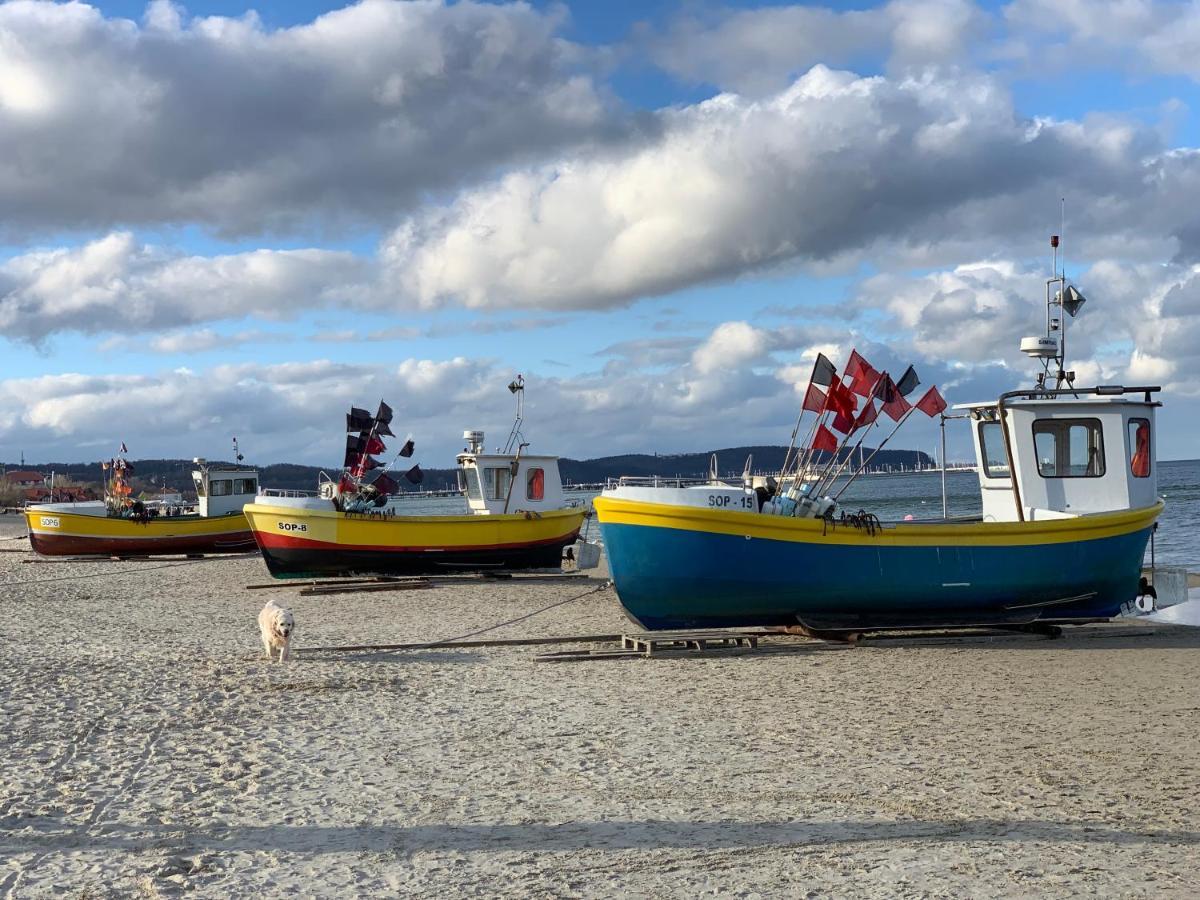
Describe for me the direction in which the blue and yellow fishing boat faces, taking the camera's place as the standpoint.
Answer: facing to the left of the viewer

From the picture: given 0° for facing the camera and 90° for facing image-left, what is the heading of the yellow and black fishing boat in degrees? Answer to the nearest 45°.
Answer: approximately 90°

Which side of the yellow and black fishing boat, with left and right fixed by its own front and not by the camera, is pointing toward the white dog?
left

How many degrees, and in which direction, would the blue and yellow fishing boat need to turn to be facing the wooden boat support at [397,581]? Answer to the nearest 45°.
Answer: approximately 45° to its right

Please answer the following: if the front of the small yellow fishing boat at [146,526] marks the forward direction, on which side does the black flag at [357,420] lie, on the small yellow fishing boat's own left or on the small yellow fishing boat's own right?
on the small yellow fishing boat's own left

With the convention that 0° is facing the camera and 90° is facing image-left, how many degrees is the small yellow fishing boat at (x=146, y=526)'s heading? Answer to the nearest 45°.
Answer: approximately 90°

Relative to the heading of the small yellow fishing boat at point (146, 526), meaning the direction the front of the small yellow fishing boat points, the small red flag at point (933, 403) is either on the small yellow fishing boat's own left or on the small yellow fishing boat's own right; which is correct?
on the small yellow fishing boat's own left

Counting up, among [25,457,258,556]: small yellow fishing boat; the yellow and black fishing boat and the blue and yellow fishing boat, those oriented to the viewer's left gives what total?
3

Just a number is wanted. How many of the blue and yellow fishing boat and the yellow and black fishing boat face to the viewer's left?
2

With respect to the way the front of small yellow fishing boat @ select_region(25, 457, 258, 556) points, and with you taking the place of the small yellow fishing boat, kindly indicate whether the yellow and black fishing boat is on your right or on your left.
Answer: on your left

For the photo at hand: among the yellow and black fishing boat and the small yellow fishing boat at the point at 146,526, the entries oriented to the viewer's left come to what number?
2

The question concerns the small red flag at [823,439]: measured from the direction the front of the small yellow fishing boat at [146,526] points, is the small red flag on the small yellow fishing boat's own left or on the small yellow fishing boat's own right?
on the small yellow fishing boat's own left

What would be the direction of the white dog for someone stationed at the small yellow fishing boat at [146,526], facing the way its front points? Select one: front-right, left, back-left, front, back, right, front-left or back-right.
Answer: left
